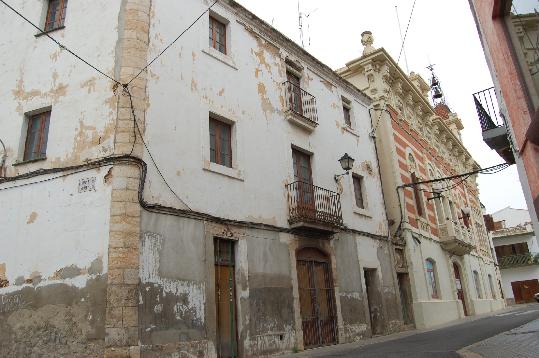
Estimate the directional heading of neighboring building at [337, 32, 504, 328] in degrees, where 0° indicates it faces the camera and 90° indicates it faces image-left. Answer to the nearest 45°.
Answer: approximately 315°

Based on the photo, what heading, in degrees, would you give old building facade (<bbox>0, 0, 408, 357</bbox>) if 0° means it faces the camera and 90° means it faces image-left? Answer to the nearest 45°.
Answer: approximately 315°

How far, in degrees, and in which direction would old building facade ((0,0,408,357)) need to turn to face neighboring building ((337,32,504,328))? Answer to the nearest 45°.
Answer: approximately 90° to its left

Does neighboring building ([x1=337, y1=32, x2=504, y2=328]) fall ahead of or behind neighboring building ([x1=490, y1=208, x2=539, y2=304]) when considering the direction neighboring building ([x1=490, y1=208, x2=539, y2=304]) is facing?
ahead

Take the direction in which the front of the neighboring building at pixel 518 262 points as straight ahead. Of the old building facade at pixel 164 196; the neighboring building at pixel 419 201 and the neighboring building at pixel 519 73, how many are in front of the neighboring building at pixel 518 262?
3

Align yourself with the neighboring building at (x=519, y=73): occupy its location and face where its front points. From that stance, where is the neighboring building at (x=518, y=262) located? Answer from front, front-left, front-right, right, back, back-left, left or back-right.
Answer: back-right

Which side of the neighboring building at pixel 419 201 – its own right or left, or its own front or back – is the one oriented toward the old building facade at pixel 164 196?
right

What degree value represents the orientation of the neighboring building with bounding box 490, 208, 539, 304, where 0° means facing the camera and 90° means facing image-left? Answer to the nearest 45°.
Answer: approximately 0°

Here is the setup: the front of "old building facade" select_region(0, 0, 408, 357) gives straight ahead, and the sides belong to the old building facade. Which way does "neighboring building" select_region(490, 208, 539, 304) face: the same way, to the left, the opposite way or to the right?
to the right

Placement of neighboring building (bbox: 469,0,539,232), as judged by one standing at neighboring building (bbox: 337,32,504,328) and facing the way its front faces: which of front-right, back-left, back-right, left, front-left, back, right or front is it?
front-right

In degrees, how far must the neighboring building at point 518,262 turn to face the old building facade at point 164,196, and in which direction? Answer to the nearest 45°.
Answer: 0° — it already faces it
